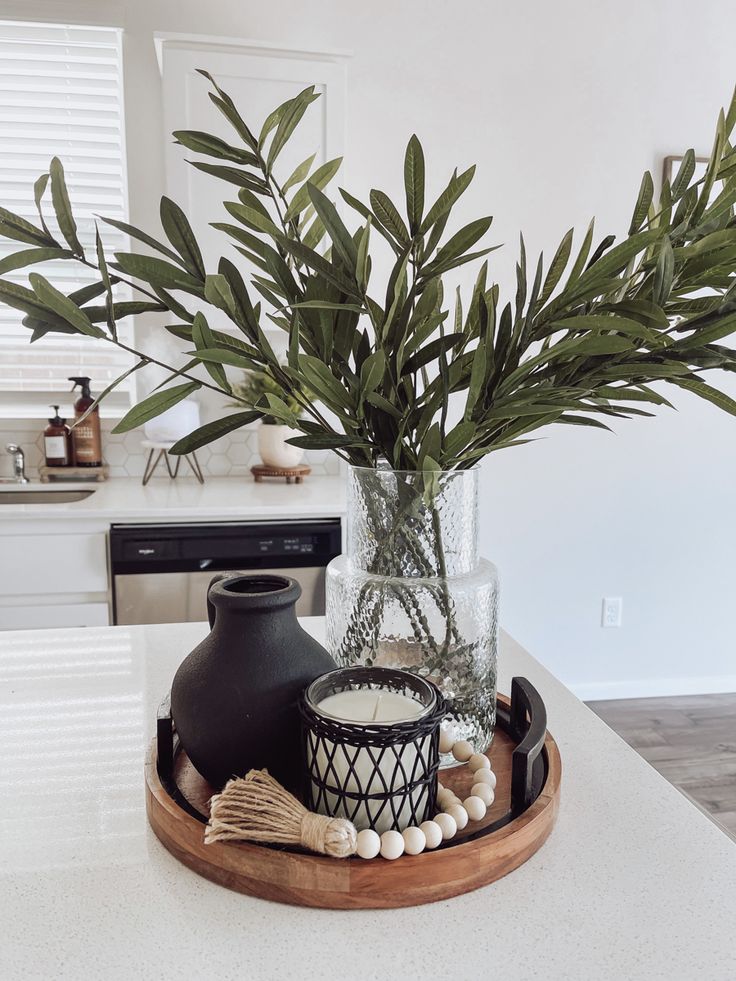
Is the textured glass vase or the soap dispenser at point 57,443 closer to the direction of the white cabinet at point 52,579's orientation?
the textured glass vase

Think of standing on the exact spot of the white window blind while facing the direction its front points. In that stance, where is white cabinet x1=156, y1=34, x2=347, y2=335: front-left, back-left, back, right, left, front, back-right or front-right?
front-left

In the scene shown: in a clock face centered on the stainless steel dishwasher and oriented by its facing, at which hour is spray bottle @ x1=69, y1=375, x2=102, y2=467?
The spray bottle is roughly at 5 o'clock from the stainless steel dishwasher.

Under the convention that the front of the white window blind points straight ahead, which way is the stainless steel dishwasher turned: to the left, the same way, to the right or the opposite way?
the same way

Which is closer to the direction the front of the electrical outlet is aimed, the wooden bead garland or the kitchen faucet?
the wooden bead garland

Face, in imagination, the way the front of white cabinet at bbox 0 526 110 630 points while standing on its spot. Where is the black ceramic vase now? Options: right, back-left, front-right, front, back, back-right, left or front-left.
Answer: front

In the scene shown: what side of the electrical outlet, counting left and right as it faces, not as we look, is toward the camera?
front

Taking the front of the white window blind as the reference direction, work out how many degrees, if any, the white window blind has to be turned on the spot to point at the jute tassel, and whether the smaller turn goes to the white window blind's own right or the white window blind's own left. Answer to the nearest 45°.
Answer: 0° — it already faces it

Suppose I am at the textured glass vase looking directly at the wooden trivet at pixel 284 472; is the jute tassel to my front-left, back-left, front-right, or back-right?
back-left

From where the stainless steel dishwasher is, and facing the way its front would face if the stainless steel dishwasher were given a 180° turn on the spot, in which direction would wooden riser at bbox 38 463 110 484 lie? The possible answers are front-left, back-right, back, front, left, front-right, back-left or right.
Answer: front-left

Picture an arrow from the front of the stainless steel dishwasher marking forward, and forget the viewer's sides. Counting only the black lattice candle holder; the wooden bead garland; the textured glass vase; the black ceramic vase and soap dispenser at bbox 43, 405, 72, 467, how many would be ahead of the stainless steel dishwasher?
4

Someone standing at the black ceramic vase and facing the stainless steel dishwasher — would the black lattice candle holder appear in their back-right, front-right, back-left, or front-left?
back-right

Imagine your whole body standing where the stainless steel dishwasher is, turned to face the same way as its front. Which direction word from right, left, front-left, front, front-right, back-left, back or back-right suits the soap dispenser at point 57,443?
back-right

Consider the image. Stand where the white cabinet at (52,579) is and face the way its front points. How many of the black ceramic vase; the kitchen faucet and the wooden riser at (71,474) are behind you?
2

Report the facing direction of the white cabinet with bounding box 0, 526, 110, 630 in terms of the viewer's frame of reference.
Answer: facing the viewer

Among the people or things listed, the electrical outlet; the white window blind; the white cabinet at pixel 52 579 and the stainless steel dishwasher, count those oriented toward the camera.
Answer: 4

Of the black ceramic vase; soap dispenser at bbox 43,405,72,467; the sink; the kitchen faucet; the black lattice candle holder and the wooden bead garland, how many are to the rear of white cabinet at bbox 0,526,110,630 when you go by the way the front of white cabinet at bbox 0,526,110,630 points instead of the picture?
3

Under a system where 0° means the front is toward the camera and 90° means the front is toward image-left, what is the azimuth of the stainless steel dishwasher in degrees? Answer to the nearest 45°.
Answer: approximately 0°

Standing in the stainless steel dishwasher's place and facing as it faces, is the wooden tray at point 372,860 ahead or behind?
ahead

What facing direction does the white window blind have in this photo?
toward the camera
